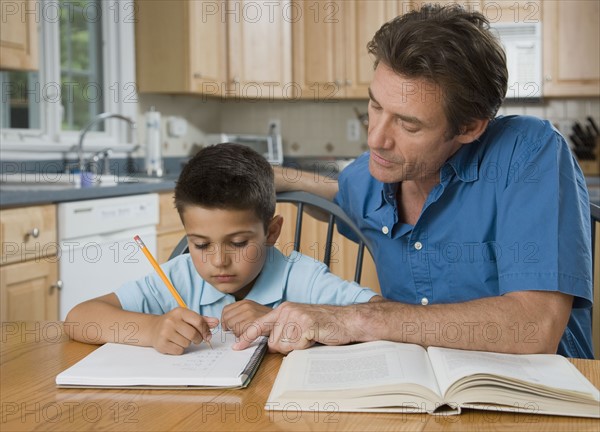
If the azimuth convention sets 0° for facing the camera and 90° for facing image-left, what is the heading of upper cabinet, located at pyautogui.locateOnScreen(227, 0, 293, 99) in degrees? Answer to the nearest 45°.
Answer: approximately 0°

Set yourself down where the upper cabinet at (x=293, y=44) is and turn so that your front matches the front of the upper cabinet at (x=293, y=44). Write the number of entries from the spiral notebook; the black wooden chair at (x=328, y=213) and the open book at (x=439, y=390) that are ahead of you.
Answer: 3

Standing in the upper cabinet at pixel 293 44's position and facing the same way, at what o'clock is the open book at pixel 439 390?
The open book is roughly at 12 o'clock from the upper cabinet.

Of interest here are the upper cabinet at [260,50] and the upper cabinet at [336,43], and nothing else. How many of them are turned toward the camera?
2

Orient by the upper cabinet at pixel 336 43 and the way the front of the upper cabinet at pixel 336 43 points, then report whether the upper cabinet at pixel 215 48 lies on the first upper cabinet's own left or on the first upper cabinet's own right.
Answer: on the first upper cabinet's own right

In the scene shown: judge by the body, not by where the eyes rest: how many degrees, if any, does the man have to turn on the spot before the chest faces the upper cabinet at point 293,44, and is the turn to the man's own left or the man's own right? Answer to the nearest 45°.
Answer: approximately 135° to the man's own right

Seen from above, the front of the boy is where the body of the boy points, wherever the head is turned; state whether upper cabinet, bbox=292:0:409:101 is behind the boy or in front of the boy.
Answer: behind
